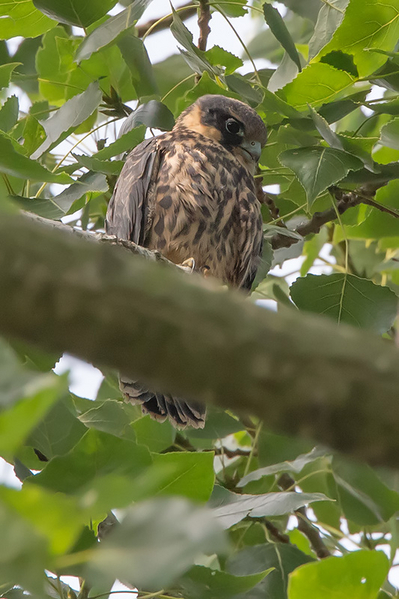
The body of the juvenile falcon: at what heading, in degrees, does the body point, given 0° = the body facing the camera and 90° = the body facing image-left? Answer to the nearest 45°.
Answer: approximately 315°

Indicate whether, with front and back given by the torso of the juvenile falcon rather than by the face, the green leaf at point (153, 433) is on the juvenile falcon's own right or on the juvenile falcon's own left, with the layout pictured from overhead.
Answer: on the juvenile falcon's own right

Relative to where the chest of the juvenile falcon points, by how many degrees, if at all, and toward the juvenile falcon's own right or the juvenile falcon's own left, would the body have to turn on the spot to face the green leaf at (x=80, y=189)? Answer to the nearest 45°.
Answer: approximately 90° to the juvenile falcon's own right

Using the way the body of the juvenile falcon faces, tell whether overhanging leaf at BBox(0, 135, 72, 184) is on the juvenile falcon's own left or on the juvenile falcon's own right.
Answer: on the juvenile falcon's own right
